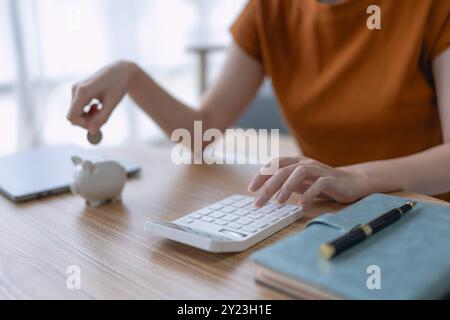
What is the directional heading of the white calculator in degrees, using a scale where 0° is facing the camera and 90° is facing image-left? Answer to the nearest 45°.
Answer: approximately 225°

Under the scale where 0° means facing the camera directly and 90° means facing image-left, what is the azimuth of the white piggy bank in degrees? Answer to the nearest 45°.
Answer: approximately 45°

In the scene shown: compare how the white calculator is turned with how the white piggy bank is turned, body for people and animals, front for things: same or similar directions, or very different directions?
very different directions
